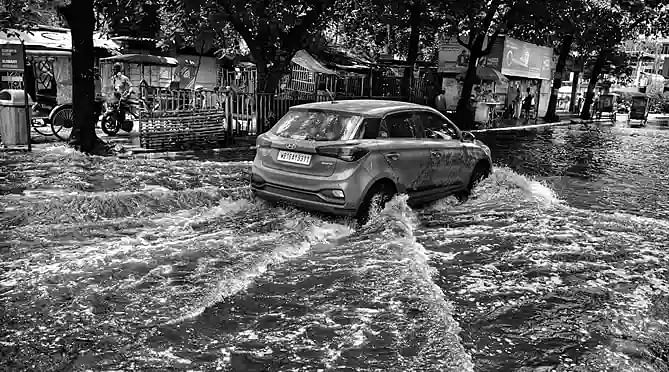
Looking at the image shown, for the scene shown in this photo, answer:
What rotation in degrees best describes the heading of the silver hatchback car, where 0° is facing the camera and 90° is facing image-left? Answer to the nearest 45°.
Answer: approximately 225°

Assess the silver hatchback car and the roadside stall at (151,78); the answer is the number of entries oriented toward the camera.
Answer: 1

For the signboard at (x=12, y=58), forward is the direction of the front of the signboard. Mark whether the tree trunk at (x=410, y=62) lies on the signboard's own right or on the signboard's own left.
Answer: on the signboard's own left

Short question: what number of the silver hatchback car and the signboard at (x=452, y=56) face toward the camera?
1

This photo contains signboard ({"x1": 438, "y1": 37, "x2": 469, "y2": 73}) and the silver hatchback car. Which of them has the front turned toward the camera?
the signboard

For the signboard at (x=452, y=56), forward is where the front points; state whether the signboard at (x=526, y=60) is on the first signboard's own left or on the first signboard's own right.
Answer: on the first signboard's own left

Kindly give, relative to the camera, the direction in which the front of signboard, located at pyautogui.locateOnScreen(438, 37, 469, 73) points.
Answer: facing the viewer

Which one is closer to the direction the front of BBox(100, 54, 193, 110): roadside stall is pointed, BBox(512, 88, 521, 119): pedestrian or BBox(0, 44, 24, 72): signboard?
the signboard

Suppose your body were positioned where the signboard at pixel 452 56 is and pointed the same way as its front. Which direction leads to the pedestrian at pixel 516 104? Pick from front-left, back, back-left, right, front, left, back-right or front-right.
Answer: back-left

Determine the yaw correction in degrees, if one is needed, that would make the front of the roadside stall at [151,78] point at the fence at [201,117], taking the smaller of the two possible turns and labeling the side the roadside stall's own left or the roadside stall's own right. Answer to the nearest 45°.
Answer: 0° — it already faces it

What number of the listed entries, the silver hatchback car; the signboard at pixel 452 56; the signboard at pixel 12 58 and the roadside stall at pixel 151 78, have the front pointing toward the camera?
3

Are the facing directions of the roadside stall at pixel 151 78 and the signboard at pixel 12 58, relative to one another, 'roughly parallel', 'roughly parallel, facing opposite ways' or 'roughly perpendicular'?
roughly parallel

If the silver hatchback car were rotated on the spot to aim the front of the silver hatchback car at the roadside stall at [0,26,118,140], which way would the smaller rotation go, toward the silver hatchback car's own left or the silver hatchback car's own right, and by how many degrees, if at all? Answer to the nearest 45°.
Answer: approximately 90° to the silver hatchback car's own left

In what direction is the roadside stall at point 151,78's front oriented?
toward the camera

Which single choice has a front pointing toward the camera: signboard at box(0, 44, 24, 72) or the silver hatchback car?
the signboard

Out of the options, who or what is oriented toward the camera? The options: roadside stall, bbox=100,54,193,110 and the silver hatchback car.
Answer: the roadside stall

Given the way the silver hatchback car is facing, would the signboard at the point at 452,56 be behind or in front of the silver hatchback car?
in front
